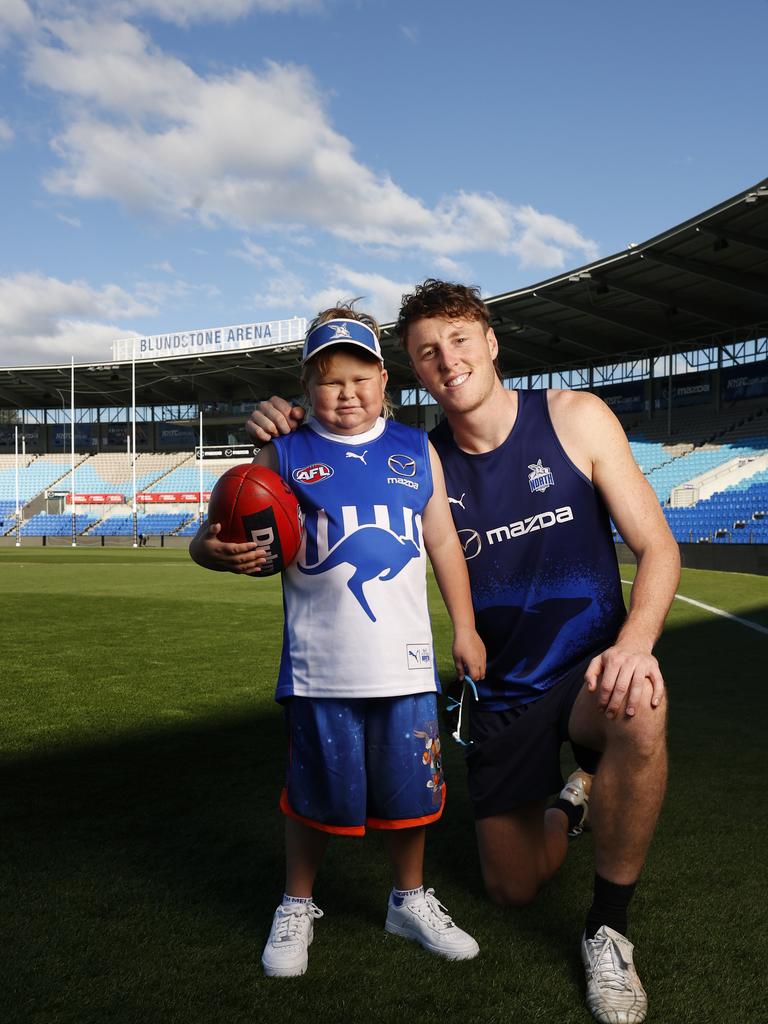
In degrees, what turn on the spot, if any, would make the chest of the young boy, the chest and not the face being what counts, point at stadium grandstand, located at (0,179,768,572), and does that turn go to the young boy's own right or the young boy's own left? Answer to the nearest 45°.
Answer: approximately 135° to the young boy's own left

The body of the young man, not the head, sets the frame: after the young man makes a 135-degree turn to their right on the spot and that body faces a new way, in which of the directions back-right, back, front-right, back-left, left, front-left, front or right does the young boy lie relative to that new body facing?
left

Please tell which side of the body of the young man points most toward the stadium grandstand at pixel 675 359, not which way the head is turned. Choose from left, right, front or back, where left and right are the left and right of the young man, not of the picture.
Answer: back

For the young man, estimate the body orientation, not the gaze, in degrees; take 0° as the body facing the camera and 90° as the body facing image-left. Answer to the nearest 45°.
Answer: approximately 0°

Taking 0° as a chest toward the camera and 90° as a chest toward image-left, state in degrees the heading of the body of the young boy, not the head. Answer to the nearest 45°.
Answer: approximately 0°
